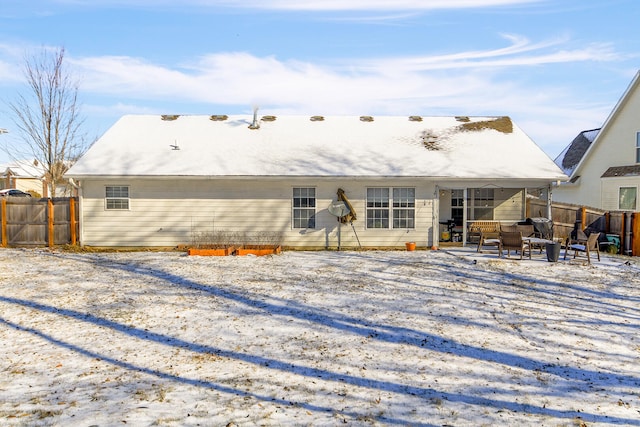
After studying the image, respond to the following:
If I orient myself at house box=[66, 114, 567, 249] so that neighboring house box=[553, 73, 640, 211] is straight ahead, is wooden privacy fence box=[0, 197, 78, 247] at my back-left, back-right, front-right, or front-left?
back-left

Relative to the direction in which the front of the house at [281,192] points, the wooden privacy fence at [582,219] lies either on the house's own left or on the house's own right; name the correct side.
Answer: on the house's own right

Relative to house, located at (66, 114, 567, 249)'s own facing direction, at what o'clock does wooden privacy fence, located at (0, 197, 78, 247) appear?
The wooden privacy fence is roughly at 9 o'clock from the house.

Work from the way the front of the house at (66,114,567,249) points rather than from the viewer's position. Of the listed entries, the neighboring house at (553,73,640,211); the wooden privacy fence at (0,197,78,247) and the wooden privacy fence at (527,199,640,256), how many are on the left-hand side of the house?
1

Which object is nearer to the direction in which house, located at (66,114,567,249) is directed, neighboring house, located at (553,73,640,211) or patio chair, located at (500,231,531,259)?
the neighboring house

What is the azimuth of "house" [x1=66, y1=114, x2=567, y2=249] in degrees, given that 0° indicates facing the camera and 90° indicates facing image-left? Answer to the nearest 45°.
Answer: approximately 180°

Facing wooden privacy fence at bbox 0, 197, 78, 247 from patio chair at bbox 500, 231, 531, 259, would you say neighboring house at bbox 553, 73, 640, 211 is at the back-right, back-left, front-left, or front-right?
back-right
